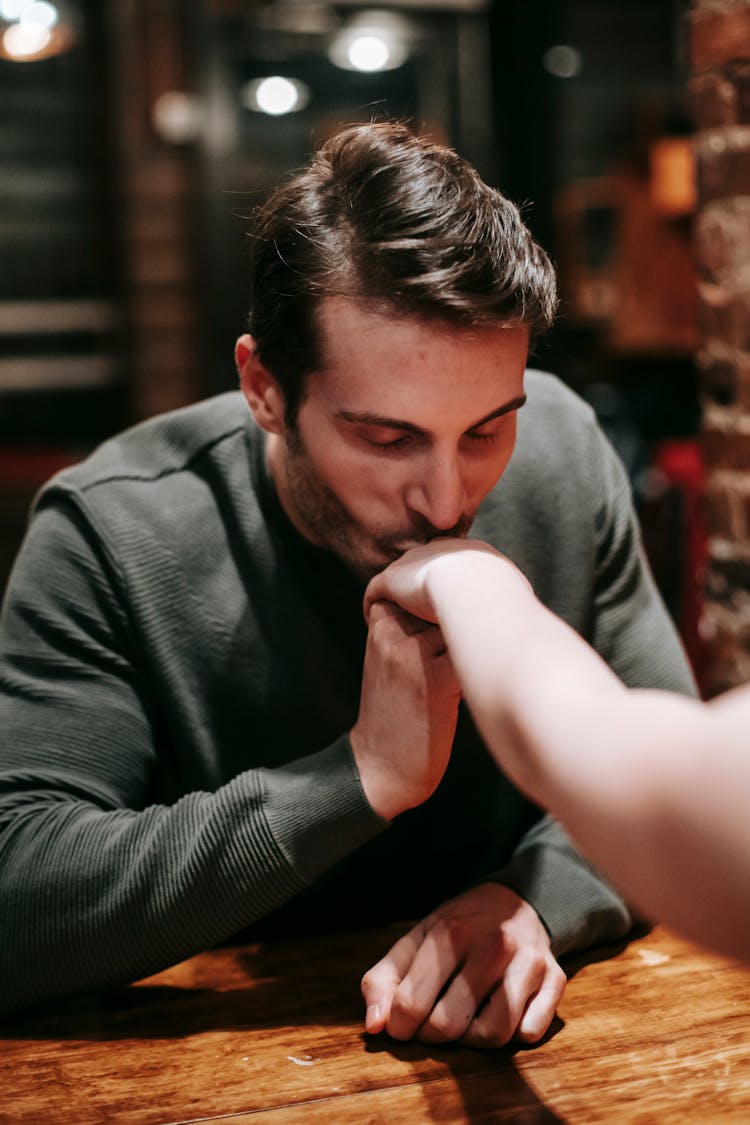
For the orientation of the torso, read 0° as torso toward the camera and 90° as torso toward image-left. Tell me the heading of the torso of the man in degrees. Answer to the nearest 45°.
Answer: approximately 315°

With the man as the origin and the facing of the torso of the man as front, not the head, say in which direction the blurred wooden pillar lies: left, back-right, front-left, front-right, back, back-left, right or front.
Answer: back-left

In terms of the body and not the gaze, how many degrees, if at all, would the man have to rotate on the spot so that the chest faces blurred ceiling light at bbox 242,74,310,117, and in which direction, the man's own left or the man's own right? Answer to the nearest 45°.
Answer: approximately 135° to the man's own left
